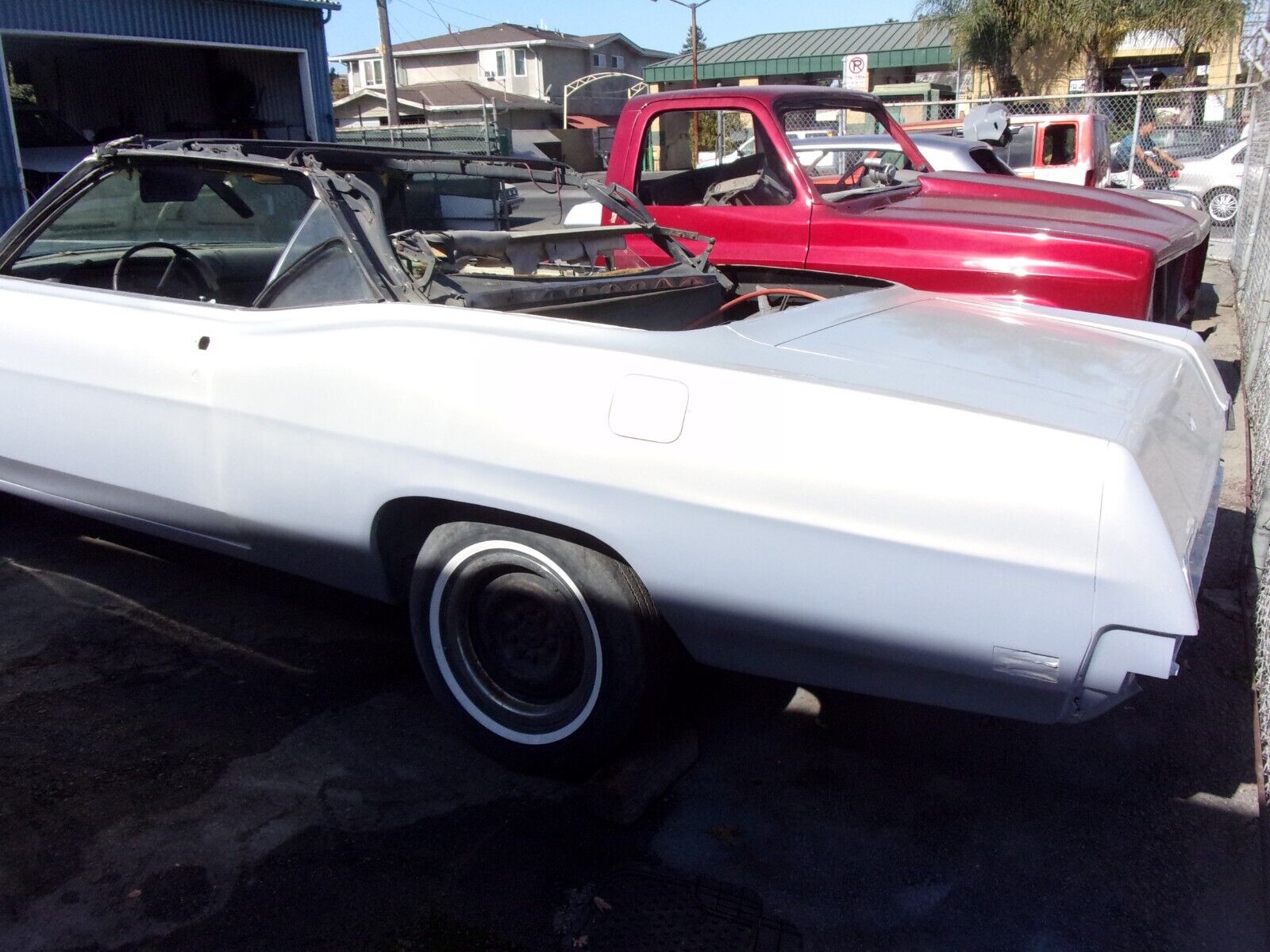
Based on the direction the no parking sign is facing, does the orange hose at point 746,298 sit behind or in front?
in front

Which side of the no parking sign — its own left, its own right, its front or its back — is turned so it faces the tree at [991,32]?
back

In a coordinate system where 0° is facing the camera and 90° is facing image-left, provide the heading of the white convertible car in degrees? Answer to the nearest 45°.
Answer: approximately 135°

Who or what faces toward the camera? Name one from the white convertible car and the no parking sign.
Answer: the no parking sign

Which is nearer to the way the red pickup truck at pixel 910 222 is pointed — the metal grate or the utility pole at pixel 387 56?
the metal grate

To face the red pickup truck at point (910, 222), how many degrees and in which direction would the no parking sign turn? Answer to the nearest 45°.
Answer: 0° — it already faces it

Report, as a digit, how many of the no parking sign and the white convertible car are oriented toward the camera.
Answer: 1

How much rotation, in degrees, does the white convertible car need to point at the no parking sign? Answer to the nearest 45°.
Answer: approximately 45° to its right

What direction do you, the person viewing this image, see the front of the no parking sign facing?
facing the viewer

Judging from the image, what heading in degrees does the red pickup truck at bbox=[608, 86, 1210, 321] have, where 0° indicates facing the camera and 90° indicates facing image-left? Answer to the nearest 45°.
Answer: approximately 315°

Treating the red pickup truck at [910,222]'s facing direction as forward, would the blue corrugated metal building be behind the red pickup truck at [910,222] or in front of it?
behind

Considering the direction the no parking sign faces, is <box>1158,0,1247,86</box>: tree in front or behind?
behind

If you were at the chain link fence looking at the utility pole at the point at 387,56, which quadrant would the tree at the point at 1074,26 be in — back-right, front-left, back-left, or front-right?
front-right

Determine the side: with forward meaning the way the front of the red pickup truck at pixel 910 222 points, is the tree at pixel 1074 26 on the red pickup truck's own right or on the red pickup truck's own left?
on the red pickup truck's own left
